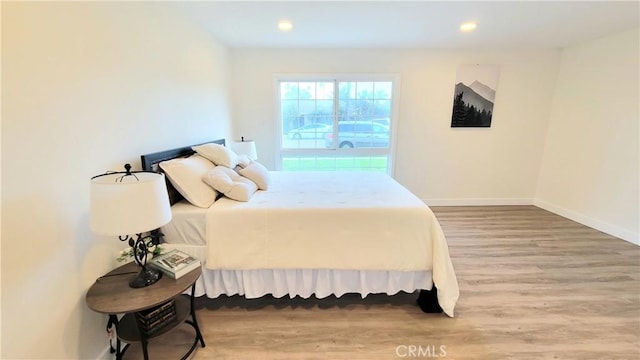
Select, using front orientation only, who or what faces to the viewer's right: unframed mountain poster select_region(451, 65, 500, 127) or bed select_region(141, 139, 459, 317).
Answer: the bed

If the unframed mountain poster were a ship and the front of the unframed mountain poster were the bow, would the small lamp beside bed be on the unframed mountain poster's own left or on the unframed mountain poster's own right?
on the unframed mountain poster's own right

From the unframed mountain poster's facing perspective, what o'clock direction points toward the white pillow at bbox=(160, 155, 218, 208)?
The white pillow is roughly at 1 o'clock from the unframed mountain poster.

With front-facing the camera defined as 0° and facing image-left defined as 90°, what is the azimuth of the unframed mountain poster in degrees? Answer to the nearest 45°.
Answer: approximately 0°

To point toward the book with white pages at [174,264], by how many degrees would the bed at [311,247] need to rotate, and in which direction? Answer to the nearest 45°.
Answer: approximately 180°

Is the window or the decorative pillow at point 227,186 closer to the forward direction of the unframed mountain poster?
the decorative pillow

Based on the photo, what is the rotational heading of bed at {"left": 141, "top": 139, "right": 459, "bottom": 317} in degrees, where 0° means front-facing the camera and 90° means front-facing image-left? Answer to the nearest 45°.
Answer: approximately 270°

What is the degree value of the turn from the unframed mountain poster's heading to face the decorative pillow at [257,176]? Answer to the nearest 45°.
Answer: approximately 45° to its right

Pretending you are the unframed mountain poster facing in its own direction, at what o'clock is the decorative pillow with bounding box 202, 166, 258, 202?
The decorative pillow is roughly at 1 o'clock from the unframed mountain poster.

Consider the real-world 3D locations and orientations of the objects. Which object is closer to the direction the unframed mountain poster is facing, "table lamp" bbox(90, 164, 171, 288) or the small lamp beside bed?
the table lamp

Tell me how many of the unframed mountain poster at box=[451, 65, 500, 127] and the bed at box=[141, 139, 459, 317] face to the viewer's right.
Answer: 1
